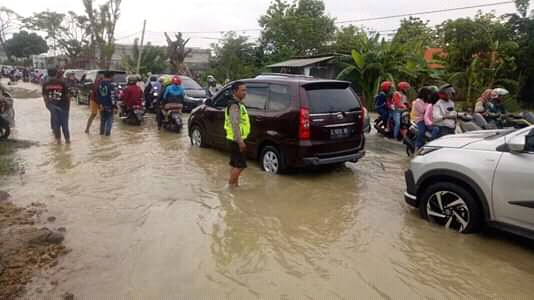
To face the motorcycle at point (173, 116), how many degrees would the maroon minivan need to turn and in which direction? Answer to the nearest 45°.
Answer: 0° — it already faces it

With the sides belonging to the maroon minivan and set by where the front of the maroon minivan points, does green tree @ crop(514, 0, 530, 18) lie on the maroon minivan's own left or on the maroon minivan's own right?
on the maroon minivan's own right

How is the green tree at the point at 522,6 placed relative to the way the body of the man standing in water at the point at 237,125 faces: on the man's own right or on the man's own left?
on the man's own left

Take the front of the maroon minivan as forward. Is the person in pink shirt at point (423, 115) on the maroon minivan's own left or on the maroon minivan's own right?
on the maroon minivan's own right

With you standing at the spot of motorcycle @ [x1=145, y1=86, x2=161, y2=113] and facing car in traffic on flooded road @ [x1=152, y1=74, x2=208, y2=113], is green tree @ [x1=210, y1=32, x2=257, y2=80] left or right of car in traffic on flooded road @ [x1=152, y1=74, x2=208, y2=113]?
left

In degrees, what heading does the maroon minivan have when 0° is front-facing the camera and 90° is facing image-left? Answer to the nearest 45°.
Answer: approximately 135°

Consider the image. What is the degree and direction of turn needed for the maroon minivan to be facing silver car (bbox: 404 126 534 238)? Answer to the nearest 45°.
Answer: approximately 180°

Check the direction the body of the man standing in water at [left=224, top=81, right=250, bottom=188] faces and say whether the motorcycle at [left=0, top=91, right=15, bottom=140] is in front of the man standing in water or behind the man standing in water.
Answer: behind

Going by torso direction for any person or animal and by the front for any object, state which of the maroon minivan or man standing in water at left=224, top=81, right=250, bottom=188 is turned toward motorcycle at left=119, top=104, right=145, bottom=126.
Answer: the maroon minivan
